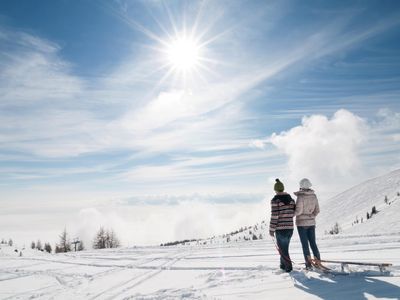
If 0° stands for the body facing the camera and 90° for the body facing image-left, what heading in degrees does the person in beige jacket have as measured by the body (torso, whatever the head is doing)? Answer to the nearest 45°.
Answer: approximately 180°

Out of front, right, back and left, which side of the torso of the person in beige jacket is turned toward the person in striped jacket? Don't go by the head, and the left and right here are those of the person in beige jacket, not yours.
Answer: left
